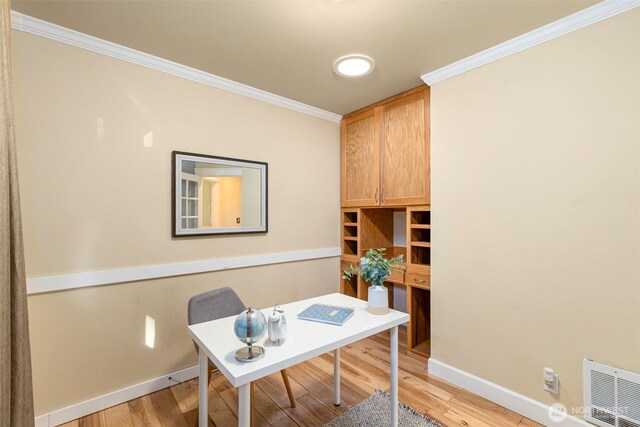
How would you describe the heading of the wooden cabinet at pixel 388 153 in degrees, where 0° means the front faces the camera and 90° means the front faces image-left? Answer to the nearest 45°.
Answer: approximately 45°

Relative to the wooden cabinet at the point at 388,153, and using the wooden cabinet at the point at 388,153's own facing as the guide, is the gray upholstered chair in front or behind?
in front

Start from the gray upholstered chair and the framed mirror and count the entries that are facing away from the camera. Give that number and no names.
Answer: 0

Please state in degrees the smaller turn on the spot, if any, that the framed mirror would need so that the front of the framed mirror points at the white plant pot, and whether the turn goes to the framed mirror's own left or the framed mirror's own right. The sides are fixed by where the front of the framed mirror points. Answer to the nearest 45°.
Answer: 0° — it already faces it

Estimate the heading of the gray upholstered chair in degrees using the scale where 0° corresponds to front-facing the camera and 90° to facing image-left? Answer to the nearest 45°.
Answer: approximately 315°

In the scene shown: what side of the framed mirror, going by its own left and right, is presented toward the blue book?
front

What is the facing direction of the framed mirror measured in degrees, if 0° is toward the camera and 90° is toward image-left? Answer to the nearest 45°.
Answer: approximately 315°

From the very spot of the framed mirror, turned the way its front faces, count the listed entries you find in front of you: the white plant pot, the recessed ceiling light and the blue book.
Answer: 3

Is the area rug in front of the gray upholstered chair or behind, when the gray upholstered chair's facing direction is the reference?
in front

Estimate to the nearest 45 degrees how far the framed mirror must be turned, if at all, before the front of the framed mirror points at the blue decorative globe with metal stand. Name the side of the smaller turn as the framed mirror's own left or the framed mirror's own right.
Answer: approximately 45° to the framed mirror's own right

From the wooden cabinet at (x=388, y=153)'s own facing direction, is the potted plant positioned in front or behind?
in front

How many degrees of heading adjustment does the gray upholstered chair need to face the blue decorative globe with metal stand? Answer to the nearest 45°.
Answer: approximately 45° to its right

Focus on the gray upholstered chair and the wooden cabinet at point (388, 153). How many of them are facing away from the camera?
0
